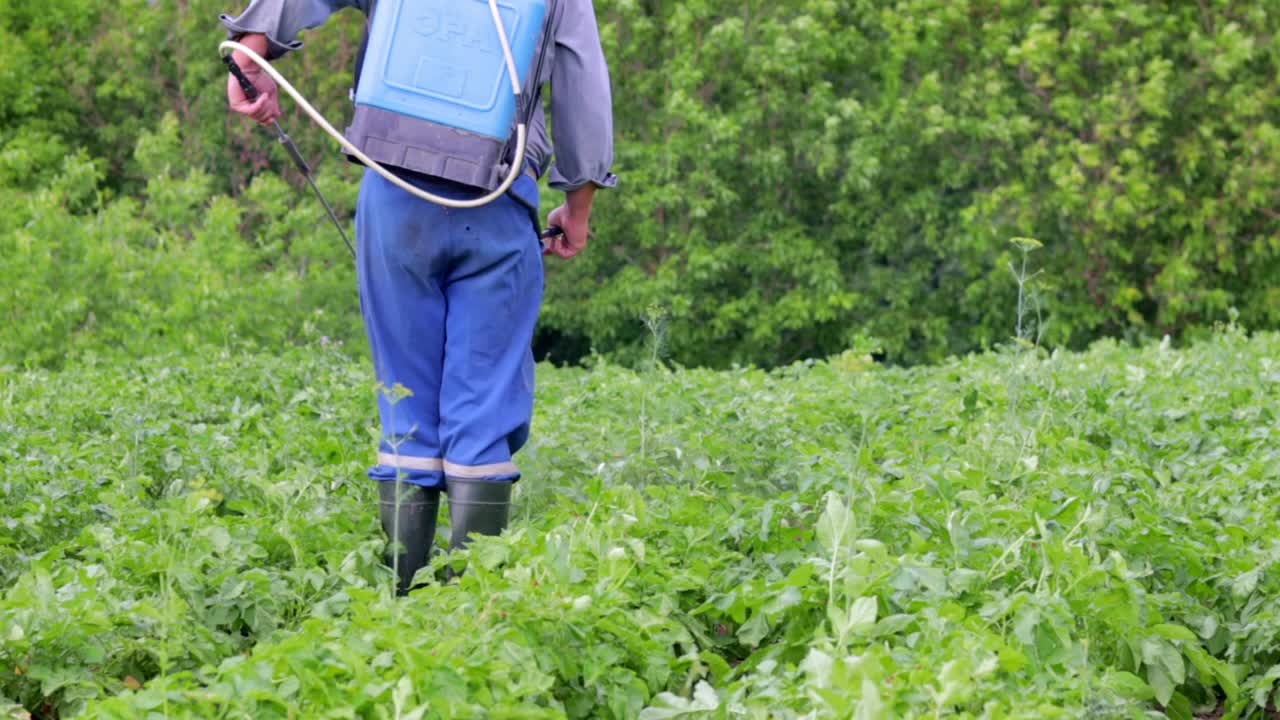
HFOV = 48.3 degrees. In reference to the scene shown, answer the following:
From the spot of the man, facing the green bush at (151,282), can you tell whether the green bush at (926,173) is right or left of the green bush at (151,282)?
right

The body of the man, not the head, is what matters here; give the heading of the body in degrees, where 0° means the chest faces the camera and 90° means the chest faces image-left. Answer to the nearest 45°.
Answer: approximately 180°

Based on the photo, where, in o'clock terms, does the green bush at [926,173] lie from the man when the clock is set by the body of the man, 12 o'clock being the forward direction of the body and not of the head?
The green bush is roughly at 1 o'clock from the man.

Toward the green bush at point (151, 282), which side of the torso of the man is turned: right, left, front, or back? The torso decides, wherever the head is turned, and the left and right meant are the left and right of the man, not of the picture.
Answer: front

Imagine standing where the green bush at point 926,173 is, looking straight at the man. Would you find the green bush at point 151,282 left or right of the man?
right
